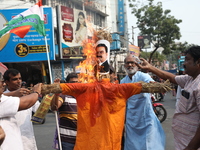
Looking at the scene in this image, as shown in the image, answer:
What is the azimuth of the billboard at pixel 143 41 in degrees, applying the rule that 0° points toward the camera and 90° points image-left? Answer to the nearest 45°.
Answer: approximately 0°

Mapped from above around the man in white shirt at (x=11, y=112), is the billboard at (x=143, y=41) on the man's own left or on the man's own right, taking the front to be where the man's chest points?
on the man's own left

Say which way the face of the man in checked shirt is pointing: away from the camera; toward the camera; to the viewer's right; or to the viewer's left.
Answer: to the viewer's left

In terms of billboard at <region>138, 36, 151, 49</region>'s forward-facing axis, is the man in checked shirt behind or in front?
in front

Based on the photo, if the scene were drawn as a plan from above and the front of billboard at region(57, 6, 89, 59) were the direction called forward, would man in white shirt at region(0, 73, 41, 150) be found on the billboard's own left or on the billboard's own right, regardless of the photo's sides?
on the billboard's own right

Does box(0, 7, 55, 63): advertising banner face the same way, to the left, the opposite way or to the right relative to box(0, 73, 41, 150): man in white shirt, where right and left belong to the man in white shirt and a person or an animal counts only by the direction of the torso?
to the right

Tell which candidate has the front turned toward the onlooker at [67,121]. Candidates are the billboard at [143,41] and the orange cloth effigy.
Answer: the billboard

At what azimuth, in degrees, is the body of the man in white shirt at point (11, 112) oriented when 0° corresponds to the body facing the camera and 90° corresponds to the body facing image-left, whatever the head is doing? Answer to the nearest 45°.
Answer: approximately 270°

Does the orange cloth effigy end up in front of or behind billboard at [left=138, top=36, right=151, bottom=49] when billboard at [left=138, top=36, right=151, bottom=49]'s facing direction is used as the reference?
in front
